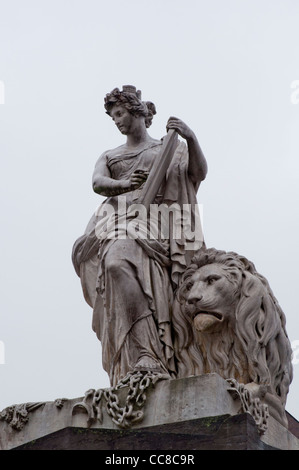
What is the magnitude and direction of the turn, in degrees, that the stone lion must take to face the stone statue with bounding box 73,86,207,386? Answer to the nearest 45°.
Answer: approximately 45° to its right

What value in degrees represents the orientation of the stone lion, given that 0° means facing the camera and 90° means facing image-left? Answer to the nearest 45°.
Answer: approximately 45°
